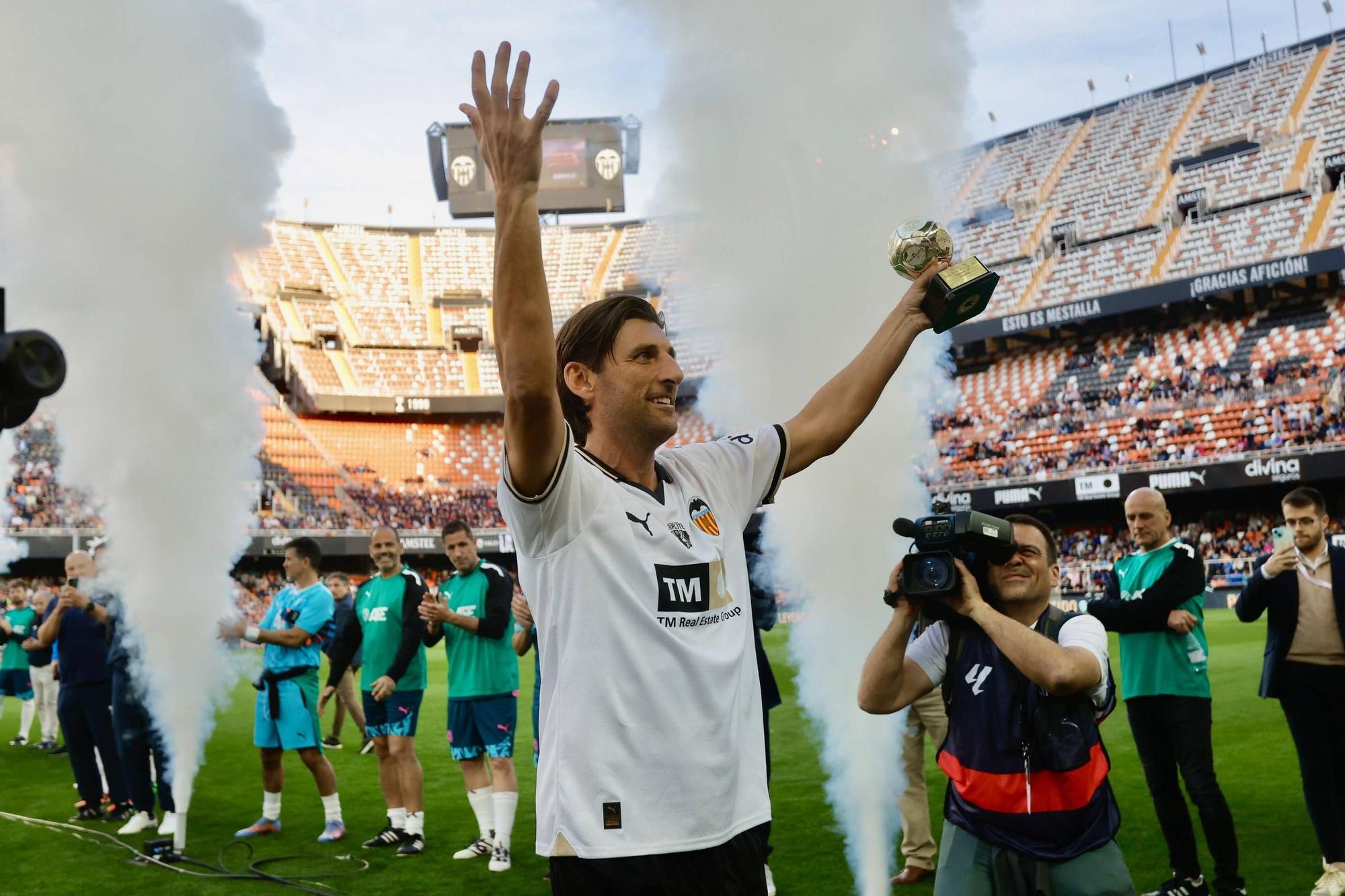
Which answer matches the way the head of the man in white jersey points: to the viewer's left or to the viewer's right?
to the viewer's right

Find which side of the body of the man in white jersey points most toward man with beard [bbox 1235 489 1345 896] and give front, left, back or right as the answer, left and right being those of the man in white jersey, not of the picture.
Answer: left

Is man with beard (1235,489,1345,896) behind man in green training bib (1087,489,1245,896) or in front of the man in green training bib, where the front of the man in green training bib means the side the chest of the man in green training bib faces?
behind

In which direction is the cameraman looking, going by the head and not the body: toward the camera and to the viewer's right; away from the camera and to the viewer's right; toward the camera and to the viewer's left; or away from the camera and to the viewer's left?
toward the camera and to the viewer's left

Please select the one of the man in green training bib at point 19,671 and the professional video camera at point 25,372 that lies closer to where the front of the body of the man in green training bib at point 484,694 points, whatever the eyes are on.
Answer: the professional video camera

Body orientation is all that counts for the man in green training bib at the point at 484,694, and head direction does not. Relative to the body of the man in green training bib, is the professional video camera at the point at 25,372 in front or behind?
in front

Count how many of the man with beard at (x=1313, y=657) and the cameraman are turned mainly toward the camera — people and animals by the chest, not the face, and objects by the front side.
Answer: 2

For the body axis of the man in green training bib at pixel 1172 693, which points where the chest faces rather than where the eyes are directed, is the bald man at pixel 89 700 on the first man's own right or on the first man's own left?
on the first man's own right

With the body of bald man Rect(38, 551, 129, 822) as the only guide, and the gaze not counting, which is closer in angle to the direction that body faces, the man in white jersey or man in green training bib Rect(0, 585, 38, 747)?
the man in white jersey

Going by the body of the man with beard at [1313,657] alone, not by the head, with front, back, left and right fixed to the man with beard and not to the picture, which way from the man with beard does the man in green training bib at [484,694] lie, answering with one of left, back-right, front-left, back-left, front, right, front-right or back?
right

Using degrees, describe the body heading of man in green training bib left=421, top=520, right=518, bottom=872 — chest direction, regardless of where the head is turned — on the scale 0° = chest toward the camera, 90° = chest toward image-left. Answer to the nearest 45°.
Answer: approximately 45°

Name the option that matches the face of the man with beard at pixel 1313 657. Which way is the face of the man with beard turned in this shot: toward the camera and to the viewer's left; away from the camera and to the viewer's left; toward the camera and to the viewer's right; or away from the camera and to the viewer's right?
toward the camera and to the viewer's left

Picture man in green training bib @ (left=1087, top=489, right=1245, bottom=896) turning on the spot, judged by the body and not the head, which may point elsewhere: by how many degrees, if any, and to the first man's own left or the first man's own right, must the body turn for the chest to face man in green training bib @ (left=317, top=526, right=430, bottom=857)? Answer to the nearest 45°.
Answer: approximately 45° to the first man's own right

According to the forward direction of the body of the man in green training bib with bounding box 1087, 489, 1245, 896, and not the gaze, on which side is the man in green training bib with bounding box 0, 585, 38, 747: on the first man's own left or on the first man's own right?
on the first man's own right
